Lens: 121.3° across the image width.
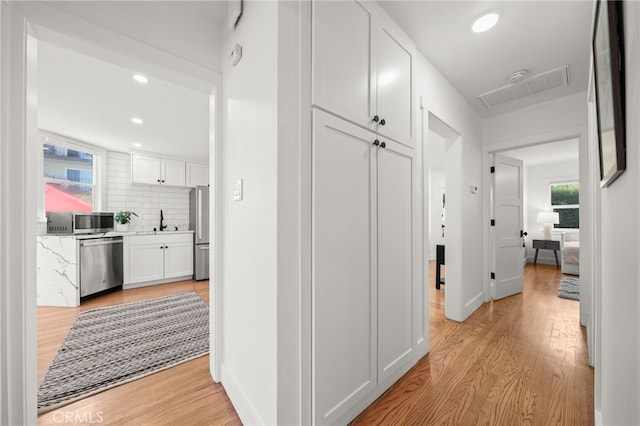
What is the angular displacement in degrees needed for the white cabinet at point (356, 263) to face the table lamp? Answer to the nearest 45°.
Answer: approximately 90° to its left

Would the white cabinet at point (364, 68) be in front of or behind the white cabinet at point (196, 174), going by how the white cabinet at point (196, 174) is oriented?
in front

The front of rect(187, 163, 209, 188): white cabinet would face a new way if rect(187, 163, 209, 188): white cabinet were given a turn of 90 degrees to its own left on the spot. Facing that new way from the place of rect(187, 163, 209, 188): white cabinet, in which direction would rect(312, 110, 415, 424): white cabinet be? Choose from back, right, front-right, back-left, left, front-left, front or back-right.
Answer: right

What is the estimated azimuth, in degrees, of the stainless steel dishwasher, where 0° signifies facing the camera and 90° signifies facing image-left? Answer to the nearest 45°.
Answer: approximately 315°

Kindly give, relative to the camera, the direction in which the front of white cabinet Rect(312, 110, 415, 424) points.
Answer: facing the viewer and to the right of the viewer

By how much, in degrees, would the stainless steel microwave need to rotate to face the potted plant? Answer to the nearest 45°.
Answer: approximately 90° to its left

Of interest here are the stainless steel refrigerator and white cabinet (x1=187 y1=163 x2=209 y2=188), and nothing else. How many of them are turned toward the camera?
2

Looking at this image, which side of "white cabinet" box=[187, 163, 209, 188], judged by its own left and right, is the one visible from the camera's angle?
front

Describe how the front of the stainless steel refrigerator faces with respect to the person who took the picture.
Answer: facing the viewer
